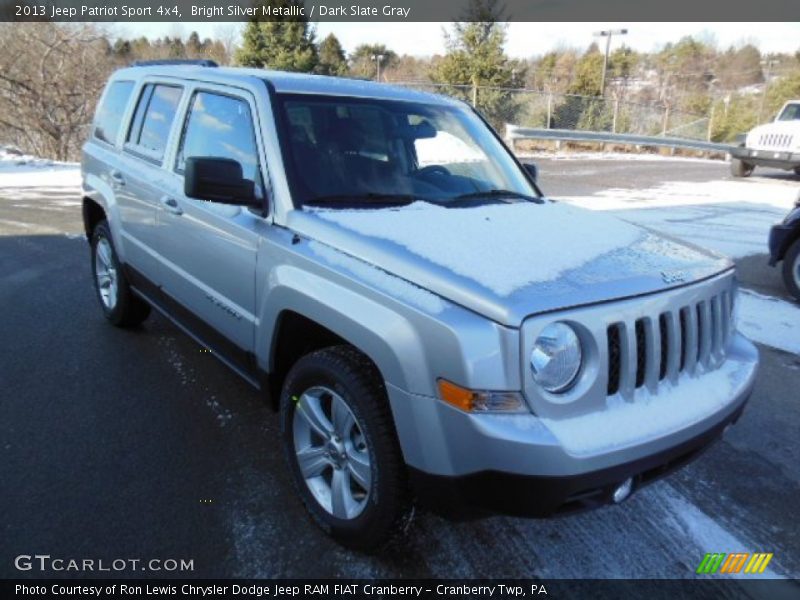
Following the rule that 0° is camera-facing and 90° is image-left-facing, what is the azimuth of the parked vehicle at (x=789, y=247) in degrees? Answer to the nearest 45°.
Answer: approximately 45°

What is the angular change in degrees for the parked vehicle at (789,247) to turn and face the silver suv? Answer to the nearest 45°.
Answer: approximately 45° to its left

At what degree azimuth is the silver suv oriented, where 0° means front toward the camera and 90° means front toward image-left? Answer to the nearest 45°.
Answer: approximately 315°

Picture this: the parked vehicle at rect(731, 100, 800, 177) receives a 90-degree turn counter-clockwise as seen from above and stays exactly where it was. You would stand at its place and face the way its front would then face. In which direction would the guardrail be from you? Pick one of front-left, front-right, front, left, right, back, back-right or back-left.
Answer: back

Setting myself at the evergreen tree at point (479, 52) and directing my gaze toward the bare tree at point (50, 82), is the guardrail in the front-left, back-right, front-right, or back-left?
front-left

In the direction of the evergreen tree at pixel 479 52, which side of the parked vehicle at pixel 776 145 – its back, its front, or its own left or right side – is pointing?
right

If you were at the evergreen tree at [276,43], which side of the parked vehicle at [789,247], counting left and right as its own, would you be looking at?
right

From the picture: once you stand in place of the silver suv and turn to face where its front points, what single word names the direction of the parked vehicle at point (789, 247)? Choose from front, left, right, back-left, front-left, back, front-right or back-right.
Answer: left

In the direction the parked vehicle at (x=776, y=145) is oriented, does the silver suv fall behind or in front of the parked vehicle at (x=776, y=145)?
in front

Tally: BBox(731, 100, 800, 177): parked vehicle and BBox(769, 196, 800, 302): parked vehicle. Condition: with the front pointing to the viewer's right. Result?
0

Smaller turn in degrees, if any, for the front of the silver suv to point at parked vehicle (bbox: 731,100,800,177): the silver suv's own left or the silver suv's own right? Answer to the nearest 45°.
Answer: approximately 90° to the silver suv's own left

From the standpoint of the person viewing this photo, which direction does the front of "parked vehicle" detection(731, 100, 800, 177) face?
facing the viewer and to the left of the viewer
